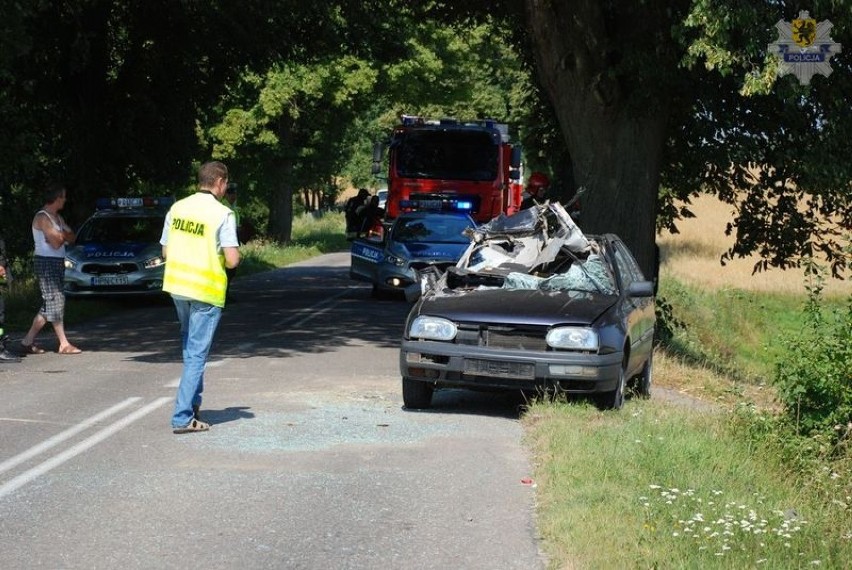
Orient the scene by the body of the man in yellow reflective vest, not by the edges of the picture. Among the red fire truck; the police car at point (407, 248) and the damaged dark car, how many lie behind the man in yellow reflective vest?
0

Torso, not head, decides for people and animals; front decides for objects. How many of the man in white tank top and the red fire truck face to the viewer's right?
1

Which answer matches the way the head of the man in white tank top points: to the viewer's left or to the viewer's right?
to the viewer's right

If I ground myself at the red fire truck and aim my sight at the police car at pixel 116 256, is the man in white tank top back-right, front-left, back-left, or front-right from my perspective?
front-left

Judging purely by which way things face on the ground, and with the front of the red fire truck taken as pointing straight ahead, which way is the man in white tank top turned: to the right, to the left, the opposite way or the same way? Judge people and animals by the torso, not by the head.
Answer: to the left

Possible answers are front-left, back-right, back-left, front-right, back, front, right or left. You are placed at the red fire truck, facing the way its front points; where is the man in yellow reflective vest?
front

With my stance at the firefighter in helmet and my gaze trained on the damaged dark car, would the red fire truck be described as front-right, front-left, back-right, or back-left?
back-right

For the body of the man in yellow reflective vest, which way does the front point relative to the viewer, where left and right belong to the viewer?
facing away from the viewer and to the right of the viewer

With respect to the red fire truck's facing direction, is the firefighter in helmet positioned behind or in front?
in front

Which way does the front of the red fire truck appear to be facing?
toward the camera

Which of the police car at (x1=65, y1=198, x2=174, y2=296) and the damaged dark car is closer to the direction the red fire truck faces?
the damaged dark car

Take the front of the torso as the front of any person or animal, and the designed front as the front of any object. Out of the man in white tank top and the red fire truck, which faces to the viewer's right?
the man in white tank top

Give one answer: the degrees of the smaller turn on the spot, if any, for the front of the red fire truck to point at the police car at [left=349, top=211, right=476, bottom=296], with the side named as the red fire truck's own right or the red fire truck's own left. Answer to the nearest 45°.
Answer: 0° — it already faces it

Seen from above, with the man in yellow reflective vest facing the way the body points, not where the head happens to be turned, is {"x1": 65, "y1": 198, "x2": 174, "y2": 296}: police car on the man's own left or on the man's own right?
on the man's own left

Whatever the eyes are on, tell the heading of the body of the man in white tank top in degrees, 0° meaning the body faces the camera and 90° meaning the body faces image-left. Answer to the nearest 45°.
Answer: approximately 270°

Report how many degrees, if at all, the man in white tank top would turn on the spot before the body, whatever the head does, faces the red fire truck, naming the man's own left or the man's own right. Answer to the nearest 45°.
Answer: approximately 45° to the man's own left

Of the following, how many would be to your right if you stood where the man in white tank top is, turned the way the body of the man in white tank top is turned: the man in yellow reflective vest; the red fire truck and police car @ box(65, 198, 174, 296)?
1
